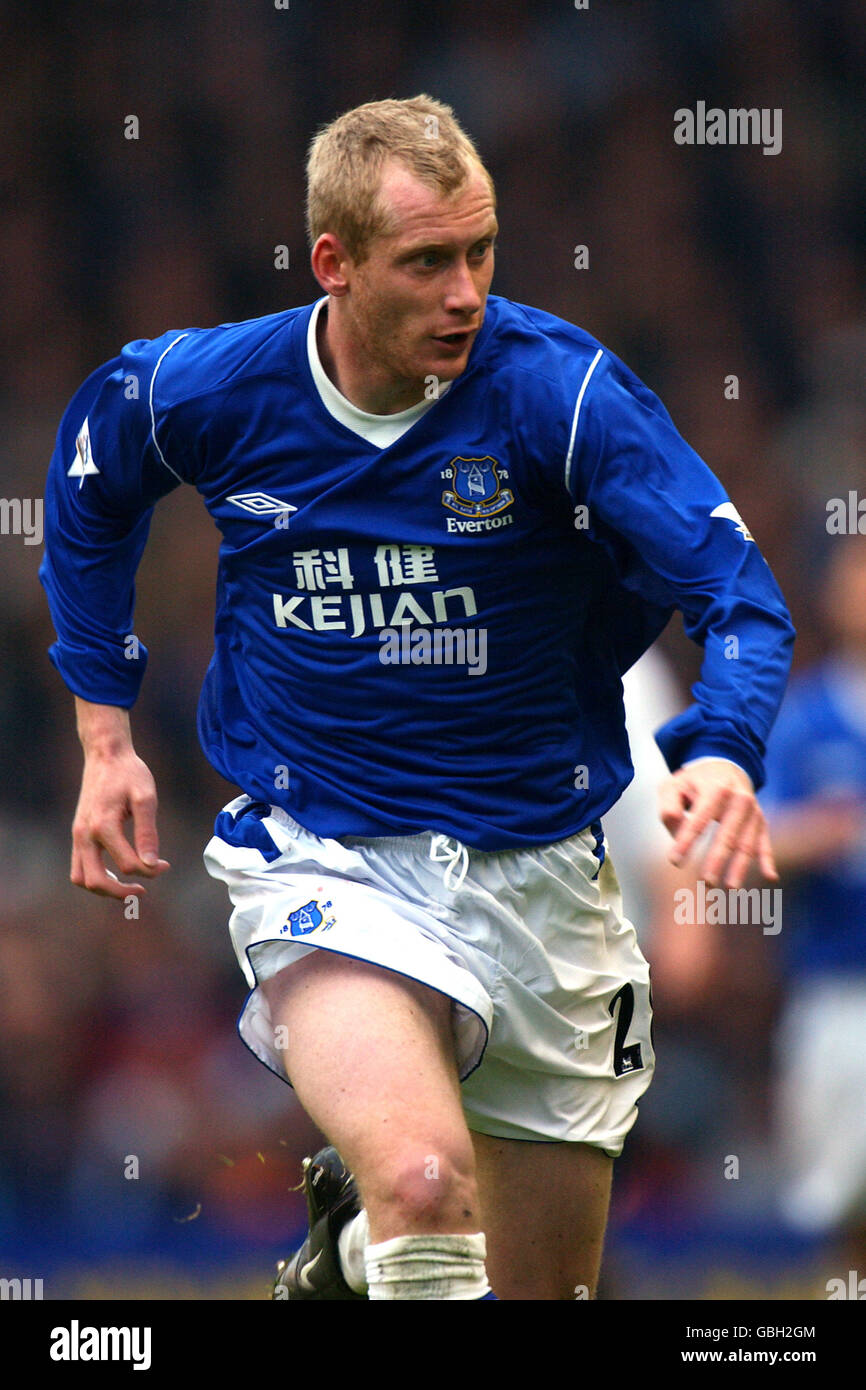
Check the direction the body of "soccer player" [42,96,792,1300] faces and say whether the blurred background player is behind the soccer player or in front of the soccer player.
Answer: behind

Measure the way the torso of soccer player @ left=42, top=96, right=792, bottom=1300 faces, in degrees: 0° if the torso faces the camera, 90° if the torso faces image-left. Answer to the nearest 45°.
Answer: approximately 0°
